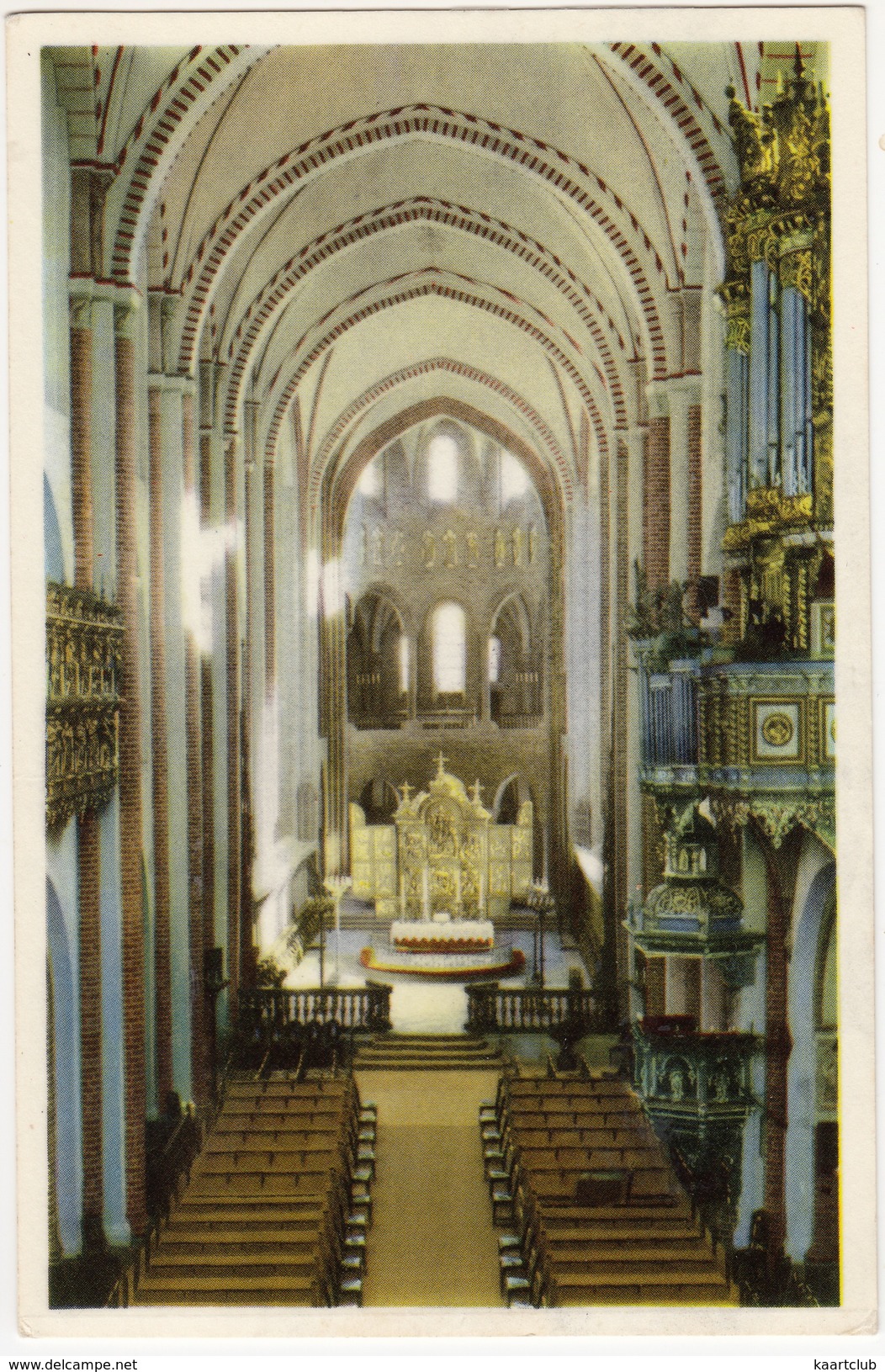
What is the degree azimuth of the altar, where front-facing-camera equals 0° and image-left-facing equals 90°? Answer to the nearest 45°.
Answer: approximately 0°

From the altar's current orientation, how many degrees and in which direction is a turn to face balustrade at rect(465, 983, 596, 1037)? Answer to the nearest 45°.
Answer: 0° — it already faces it

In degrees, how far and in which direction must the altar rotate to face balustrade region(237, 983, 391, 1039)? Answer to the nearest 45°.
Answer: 0° — it already faces it
